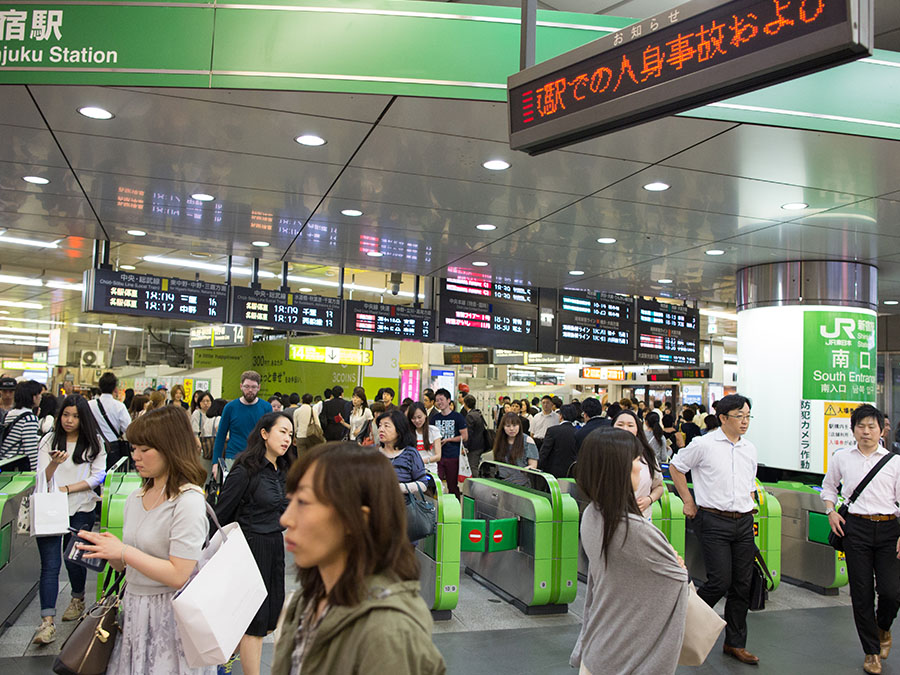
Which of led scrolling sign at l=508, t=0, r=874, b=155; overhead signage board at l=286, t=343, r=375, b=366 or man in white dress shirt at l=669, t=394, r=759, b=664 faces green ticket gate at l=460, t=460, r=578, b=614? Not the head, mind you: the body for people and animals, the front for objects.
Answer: the overhead signage board

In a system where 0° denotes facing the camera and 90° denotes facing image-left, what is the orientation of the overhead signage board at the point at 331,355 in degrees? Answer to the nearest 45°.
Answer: approximately 0°

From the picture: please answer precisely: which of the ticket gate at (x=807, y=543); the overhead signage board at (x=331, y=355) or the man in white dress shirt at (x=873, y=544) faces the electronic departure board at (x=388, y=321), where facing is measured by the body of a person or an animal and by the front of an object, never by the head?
the overhead signage board

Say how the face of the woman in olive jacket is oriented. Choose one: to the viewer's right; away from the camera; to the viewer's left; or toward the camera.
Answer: to the viewer's left

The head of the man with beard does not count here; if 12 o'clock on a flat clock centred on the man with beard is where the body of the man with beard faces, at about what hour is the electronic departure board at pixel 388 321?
The electronic departure board is roughly at 7 o'clock from the man with beard.

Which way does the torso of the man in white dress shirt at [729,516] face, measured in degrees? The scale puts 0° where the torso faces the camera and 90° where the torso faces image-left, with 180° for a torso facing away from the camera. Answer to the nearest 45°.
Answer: approximately 315°

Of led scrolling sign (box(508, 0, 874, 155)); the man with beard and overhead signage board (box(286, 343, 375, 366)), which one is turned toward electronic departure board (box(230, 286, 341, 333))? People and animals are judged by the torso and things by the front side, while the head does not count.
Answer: the overhead signage board

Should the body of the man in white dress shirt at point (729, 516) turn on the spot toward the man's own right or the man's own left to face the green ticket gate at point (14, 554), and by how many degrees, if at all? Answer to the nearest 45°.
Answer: approximately 135° to the man's own right

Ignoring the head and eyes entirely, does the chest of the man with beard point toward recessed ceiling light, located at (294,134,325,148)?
yes

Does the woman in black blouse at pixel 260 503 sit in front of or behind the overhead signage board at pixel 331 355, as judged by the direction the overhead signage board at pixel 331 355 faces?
in front
